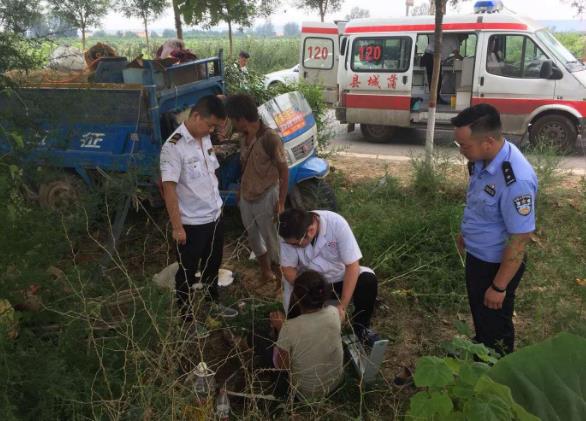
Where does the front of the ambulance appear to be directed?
to the viewer's right

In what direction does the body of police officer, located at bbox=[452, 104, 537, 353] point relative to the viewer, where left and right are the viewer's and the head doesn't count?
facing the viewer and to the left of the viewer

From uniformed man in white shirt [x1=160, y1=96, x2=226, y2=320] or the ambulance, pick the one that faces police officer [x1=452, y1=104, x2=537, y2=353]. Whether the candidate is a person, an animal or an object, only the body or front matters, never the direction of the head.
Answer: the uniformed man in white shirt

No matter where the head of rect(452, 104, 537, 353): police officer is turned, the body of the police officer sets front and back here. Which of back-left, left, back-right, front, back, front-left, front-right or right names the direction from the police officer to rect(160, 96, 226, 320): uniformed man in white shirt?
front-right

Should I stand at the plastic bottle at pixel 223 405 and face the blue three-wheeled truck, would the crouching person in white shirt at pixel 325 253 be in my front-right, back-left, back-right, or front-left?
front-right

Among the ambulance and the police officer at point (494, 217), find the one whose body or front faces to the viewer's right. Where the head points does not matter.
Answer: the ambulance

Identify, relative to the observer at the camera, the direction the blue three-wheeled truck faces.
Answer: facing the viewer and to the right of the viewer

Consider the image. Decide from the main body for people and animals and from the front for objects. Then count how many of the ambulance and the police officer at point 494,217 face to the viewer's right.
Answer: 1

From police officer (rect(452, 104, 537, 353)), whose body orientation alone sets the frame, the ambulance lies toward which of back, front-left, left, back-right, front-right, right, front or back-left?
back-right

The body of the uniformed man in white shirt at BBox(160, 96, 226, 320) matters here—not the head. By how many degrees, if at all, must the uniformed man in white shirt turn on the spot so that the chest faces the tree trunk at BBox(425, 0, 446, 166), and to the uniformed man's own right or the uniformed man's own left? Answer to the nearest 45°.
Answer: approximately 90° to the uniformed man's own left

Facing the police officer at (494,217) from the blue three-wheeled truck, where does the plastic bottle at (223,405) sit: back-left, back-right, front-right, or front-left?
front-right

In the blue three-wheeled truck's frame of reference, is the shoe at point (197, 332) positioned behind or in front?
in front

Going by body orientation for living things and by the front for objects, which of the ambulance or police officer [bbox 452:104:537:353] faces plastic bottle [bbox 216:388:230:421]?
the police officer

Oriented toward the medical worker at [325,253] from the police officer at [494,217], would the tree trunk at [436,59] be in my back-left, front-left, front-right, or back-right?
front-right

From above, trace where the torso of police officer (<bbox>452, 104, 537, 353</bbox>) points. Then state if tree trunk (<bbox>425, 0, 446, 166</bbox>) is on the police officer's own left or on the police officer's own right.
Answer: on the police officer's own right

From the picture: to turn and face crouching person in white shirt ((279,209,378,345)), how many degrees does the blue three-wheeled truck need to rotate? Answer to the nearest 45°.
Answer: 0° — it already faces them
